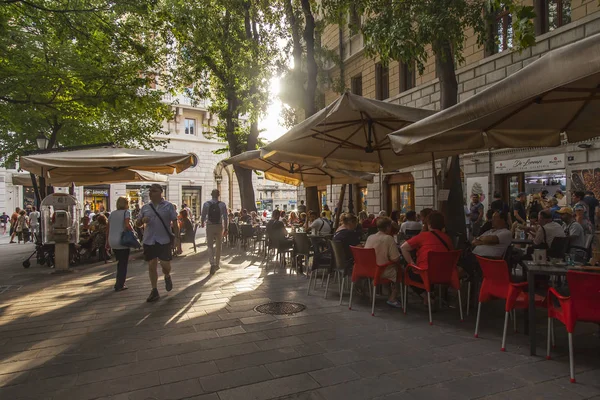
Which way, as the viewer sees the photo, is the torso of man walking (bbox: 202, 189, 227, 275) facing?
away from the camera

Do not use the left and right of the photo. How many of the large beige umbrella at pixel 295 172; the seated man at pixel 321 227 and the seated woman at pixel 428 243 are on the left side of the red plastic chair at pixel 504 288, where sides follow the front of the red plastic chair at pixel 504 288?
3

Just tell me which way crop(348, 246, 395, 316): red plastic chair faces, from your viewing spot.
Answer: facing away from the viewer and to the right of the viewer

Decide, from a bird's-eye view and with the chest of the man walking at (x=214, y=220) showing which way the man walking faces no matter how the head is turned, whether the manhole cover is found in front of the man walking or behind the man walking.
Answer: behind

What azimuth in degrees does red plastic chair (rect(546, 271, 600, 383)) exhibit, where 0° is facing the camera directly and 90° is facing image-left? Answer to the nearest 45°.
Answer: approximately 135°

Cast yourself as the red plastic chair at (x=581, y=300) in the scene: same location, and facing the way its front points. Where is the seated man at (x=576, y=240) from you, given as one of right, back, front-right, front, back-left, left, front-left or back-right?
front-right

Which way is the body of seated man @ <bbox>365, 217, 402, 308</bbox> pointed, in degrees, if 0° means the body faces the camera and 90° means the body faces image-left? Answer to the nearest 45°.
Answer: approximately 225°

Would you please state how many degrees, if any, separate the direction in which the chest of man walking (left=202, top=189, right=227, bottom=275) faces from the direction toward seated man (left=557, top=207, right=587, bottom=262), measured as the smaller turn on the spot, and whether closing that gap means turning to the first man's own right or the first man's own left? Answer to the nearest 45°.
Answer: approximately 135° to the first man's own right

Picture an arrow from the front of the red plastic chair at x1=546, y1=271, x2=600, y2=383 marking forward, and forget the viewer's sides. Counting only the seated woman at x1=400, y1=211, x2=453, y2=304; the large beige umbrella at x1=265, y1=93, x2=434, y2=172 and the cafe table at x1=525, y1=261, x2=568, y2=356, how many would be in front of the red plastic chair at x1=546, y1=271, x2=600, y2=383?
3

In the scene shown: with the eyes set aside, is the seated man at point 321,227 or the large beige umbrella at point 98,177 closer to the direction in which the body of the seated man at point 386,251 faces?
the seated man

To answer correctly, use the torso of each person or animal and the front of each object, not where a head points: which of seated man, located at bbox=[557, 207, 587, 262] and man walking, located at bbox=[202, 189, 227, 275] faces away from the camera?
the man walking
